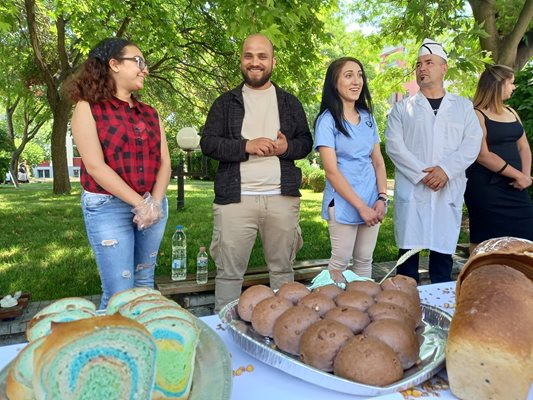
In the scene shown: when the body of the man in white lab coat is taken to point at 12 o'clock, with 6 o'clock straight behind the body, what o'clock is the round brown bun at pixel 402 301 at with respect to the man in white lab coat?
The round brown bun is roughly at 12 o'clock from the man in white lab coat.

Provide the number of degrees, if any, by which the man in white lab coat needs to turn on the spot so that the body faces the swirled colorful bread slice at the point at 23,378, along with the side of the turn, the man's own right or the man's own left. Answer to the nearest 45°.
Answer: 0° — they already face it

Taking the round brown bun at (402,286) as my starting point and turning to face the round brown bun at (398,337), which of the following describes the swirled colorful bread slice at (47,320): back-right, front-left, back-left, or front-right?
front-right

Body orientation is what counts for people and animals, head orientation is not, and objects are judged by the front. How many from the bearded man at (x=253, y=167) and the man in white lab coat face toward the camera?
2

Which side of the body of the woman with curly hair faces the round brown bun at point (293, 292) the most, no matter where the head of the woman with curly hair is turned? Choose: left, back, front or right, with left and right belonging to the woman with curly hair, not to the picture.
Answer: front

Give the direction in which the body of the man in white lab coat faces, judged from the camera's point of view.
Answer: toward the camera

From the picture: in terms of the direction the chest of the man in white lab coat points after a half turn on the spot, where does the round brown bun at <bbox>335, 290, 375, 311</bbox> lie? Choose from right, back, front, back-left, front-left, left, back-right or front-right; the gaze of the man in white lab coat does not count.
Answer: back

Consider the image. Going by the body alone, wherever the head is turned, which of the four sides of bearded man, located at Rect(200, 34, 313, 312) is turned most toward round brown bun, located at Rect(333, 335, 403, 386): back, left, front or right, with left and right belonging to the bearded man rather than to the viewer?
front

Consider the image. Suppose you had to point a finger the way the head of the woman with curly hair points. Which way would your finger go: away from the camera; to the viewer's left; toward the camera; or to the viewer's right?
to the viewer's right

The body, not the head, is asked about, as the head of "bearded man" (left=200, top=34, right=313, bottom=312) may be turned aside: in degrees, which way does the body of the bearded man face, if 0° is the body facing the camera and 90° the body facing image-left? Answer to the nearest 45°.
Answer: approximately 0°

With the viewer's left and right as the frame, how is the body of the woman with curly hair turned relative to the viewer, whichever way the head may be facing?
facing the viewer and to the right of the viewer

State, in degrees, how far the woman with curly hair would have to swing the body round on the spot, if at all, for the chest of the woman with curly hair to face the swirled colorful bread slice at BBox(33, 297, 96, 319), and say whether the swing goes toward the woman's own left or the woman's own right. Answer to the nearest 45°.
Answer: approximately 45° to the woman's own right

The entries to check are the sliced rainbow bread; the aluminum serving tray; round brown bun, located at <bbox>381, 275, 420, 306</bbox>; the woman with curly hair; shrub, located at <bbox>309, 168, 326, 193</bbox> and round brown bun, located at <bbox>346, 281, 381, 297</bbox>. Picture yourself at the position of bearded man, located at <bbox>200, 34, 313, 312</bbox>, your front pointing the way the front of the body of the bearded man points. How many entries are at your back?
1

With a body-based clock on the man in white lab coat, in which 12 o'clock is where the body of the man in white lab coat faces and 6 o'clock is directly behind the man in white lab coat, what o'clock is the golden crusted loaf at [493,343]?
The golden crusted loaf is roughly at 12 o'clock from the man in white lab coat.

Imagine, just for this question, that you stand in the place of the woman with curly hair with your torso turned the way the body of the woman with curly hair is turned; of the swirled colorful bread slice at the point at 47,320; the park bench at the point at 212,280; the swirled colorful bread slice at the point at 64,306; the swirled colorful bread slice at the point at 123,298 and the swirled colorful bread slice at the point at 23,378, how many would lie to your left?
1

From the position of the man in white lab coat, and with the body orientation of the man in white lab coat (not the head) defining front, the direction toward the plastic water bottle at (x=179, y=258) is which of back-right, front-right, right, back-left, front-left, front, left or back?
right

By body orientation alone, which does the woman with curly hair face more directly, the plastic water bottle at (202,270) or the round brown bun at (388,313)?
the round brown bun

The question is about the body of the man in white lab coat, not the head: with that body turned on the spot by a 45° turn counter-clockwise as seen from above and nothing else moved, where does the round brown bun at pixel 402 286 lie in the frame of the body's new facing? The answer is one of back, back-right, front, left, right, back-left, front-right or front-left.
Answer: front-right
